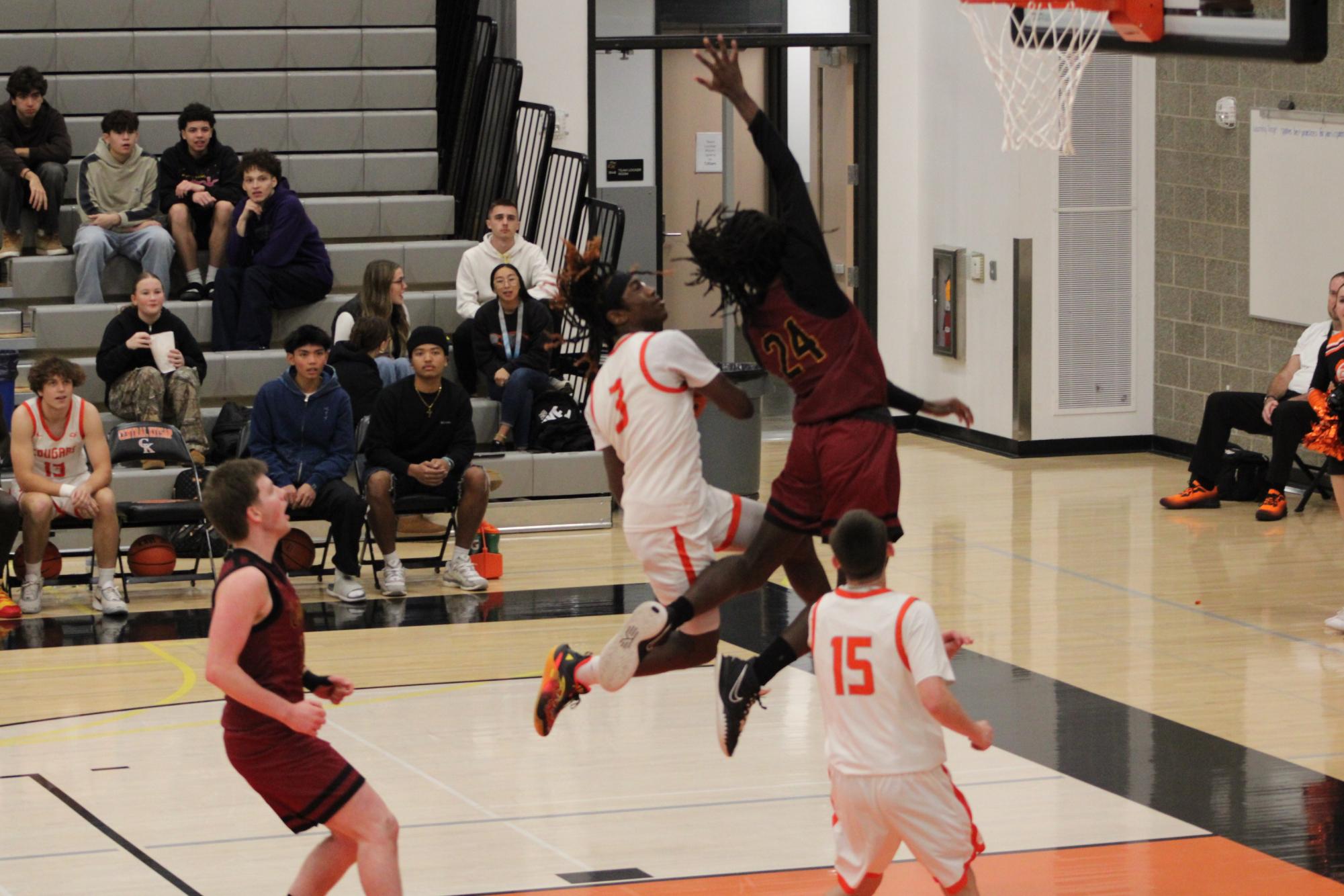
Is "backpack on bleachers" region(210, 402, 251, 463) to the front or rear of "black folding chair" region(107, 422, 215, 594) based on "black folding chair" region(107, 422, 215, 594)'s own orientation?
to the rear

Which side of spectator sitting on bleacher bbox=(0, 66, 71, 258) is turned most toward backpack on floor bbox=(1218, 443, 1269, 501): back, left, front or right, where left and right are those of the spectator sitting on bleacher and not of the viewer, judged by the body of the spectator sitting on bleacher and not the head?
left

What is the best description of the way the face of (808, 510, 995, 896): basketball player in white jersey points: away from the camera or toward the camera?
away from the camera

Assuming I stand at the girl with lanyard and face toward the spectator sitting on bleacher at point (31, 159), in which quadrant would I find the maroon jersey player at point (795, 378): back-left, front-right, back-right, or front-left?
back-left

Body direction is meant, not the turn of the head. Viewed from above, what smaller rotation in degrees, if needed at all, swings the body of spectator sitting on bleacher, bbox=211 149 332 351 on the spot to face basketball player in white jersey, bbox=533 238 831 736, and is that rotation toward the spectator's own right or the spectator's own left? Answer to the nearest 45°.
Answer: approximately 45° to the spectator's own left

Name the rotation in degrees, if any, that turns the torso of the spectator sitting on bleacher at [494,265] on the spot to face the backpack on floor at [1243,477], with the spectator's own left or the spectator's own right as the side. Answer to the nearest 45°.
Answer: approximately 90° to the spectator's own left

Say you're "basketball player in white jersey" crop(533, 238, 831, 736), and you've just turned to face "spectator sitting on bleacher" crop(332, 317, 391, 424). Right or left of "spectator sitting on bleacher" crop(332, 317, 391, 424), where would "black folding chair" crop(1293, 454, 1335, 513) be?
right

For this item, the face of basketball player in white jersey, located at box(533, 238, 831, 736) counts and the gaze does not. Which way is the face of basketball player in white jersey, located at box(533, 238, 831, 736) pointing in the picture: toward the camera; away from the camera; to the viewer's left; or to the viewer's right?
to the viewer's right

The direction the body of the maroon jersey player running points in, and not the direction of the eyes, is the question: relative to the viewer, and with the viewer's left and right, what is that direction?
facing to the right of the viewer
